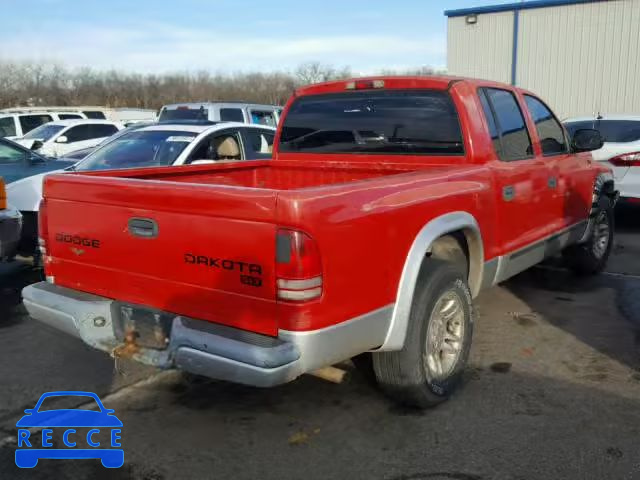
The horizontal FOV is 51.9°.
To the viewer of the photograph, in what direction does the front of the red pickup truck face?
facing away from the viewer and to the right of the viewer

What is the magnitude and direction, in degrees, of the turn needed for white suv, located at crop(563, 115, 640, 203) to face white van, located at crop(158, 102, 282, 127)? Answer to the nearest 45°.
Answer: approximately 45° to its left

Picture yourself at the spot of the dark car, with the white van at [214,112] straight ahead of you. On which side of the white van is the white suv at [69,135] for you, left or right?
left

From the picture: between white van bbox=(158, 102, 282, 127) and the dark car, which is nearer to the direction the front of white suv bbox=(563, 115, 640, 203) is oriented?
the white van

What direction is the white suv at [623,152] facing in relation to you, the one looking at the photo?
facing away from the viewer and to the left of the viewer

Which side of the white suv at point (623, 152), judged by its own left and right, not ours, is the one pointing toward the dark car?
left

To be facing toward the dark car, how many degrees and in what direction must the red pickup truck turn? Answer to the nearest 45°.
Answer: approximately 90° to its left

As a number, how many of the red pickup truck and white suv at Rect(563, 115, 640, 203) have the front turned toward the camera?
0

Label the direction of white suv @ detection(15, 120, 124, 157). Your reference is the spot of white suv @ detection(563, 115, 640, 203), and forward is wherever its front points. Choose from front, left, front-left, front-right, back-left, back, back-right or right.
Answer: front-left

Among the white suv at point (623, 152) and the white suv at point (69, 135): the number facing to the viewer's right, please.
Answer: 0

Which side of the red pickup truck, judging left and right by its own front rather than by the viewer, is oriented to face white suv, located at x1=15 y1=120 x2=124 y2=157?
left

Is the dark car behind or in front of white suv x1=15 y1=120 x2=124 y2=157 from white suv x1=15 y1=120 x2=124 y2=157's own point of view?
in front
